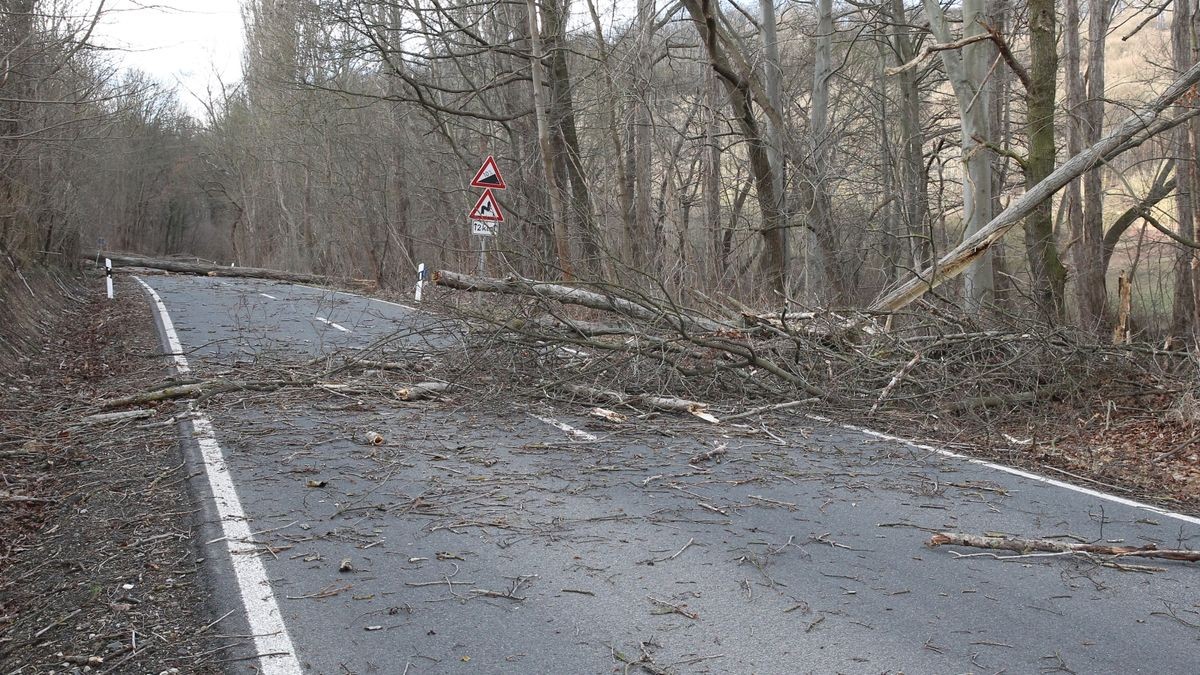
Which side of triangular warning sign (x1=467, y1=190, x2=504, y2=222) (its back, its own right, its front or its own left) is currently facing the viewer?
front

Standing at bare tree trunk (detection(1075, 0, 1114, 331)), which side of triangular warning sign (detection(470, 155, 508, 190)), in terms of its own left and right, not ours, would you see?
left

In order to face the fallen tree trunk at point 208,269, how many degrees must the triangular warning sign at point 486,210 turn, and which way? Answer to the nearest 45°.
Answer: approximately 135° to its right

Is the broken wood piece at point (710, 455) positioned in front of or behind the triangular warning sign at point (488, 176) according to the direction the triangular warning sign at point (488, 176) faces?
in front

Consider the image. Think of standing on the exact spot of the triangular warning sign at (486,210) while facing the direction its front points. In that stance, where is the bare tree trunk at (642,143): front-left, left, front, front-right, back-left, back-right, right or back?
left

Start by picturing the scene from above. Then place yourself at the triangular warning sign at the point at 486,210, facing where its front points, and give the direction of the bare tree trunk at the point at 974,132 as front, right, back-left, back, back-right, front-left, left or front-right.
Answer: front-left

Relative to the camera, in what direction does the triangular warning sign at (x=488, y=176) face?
facing the viewer

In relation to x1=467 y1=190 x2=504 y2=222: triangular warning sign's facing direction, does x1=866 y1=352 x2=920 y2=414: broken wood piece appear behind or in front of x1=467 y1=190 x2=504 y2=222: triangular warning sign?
in front

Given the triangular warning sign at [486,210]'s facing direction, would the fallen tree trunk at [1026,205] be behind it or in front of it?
in front

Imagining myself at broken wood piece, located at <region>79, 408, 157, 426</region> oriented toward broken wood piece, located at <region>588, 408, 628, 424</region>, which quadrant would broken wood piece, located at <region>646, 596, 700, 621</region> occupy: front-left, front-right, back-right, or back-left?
front-right

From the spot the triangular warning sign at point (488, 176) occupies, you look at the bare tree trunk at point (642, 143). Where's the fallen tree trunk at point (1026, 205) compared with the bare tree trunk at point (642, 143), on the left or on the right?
right

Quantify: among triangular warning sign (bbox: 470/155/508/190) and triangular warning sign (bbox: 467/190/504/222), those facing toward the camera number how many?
2

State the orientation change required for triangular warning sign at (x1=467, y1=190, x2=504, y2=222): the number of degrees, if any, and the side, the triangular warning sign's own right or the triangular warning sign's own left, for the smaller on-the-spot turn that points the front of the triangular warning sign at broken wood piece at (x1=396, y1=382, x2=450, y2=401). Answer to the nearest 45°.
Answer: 0° — it already faces it

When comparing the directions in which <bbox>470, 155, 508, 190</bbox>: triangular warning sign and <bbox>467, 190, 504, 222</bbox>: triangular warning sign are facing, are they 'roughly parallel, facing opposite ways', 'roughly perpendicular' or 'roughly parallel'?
roughly parallel

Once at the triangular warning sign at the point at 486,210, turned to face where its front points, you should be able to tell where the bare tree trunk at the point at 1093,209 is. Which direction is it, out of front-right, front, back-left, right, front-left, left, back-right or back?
left

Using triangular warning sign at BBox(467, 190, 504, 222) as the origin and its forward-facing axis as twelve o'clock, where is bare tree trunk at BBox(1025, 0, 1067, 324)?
The bare tree trunk is roughly at 10 o'clock from the triangular warning sign.

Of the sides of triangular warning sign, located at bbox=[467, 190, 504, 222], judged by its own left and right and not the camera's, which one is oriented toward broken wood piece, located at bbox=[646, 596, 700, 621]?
front
